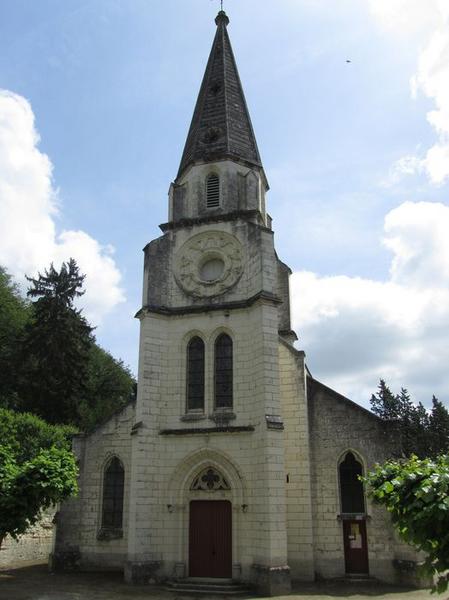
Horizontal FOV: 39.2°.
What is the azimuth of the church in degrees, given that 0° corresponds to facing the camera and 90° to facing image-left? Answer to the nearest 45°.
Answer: approximately 0°

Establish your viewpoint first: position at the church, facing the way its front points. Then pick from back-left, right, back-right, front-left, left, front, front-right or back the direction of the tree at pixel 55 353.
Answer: back-right

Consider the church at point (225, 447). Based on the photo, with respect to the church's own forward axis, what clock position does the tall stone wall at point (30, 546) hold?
The tall stone wall is roughly at 4 o'clock from the church.

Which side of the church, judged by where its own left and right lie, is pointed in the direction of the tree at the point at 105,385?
back

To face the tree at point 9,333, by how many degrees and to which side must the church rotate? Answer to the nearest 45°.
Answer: approximately 135° to its right
